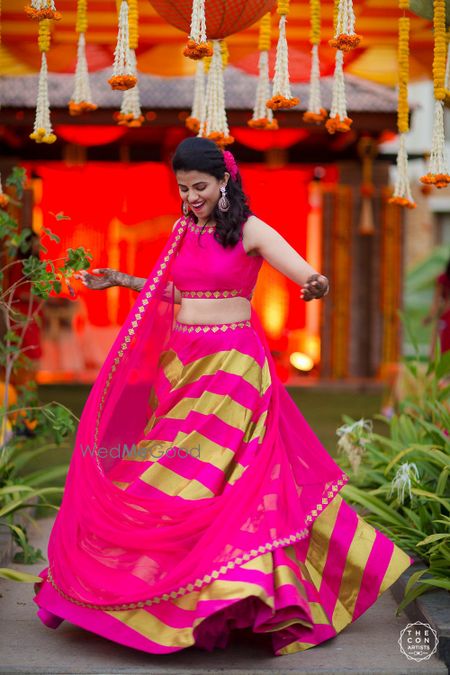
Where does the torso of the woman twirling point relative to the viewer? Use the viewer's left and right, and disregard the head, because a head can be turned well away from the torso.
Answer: facing the viewer and to the left of the viewer

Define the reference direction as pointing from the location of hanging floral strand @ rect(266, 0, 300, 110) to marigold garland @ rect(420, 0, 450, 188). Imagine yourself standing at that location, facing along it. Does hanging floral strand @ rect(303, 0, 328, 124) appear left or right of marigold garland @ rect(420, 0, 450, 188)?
left

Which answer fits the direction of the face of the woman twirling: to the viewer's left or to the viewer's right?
to the viewer's left
